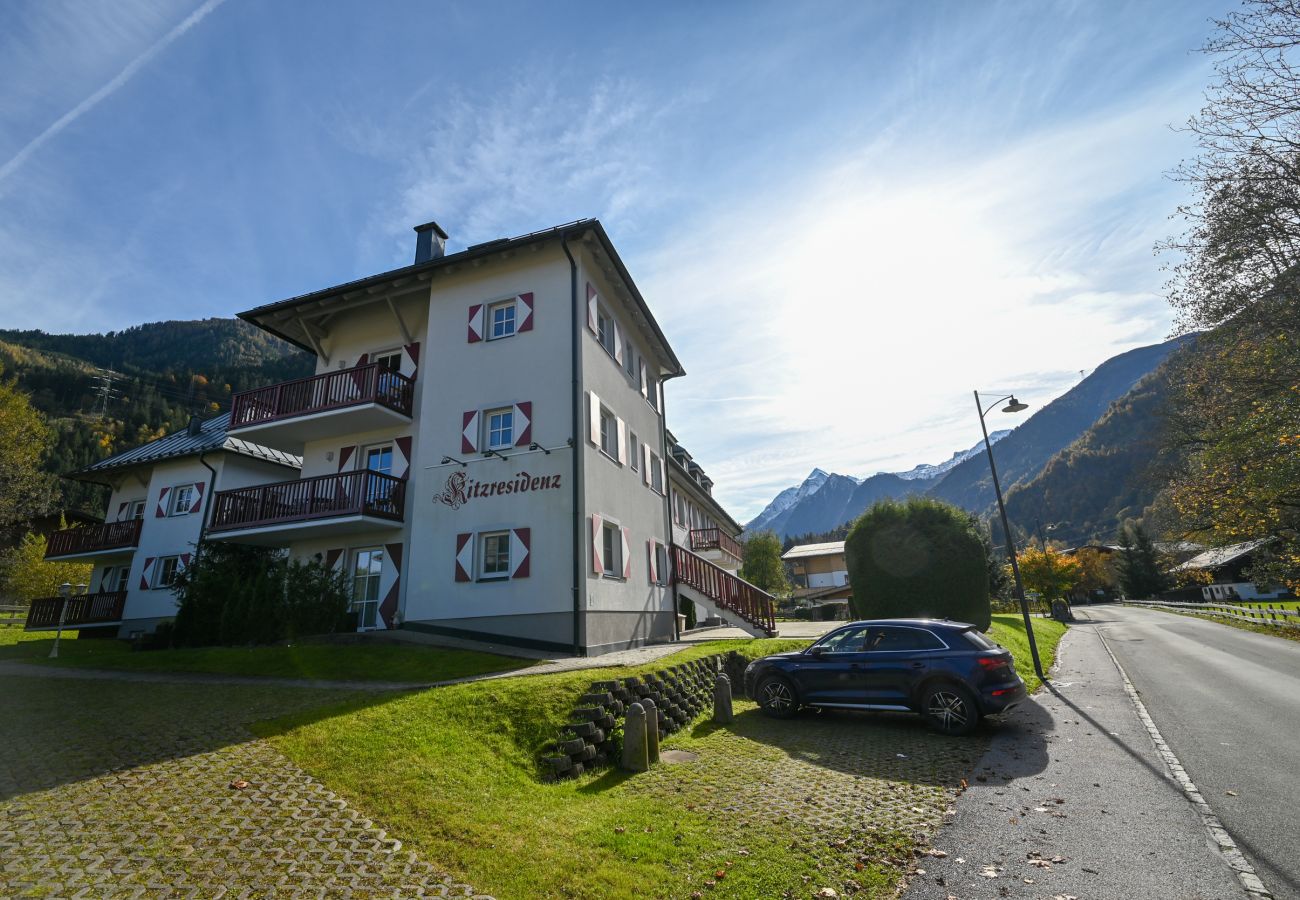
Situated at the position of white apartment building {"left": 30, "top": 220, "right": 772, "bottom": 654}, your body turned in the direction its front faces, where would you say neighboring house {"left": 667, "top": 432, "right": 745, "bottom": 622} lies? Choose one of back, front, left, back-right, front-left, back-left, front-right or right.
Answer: back

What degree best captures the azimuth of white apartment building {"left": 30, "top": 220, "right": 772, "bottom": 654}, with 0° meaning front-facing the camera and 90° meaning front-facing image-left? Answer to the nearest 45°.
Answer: approximately 45°

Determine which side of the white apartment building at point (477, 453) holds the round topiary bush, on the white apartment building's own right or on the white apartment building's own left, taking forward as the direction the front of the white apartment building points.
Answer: on the white apartment building's own left

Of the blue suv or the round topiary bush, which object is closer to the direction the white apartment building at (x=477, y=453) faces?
the blue suv

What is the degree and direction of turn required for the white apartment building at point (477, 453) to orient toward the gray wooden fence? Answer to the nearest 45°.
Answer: approximately 135° to its left

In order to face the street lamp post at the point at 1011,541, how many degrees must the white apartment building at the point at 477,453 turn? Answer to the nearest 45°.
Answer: approximately 135° to its left

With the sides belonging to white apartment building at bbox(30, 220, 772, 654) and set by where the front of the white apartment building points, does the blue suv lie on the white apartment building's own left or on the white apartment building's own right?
on the white apartment building's own left

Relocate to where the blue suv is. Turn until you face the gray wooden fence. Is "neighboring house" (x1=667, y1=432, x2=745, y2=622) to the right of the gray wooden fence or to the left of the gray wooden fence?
left
